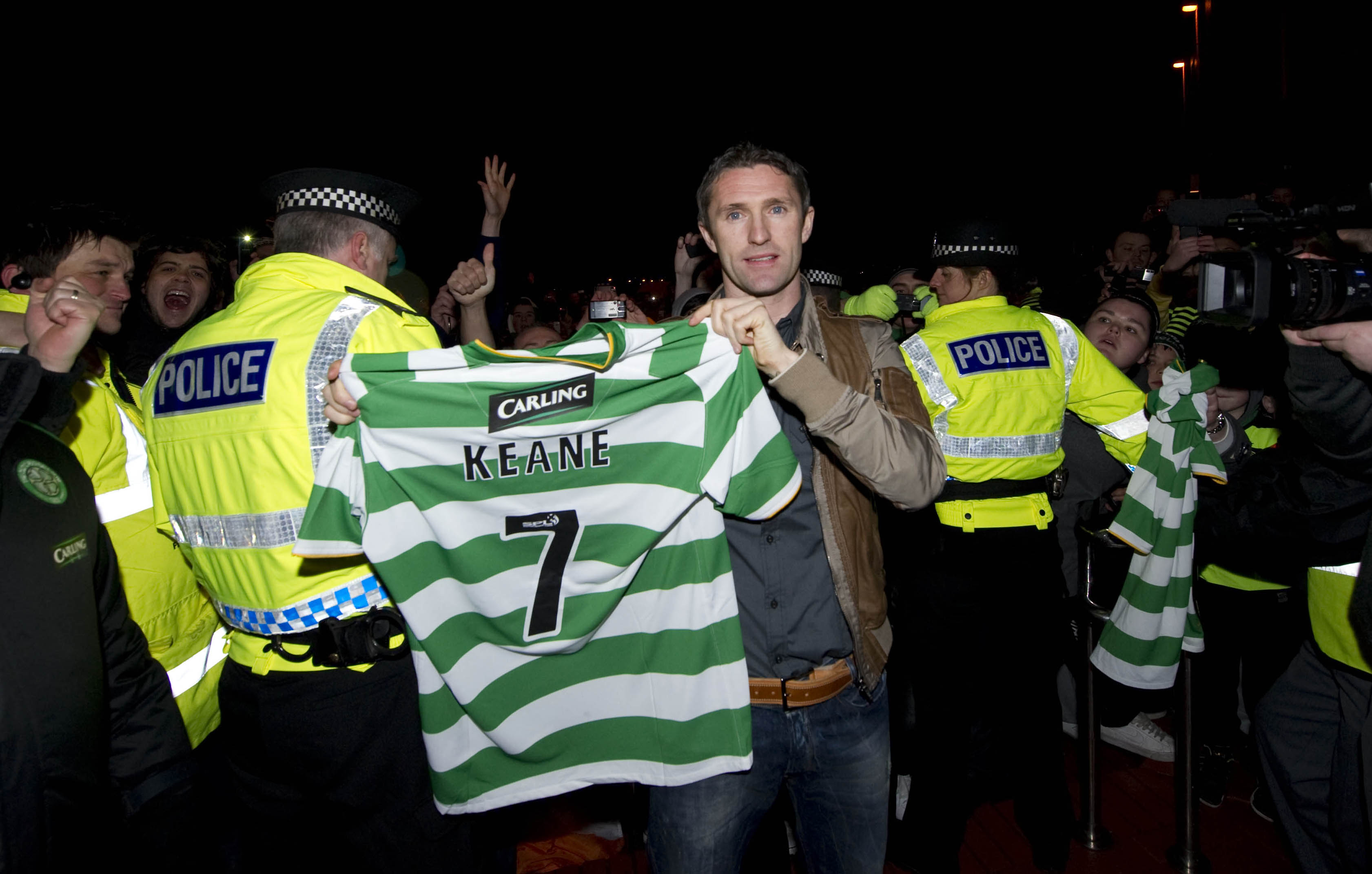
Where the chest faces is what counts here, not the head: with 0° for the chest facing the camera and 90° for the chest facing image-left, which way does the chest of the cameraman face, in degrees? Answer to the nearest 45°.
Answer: approximately 90°

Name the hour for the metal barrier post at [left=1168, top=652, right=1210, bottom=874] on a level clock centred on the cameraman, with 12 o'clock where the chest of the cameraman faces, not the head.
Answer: The metal barrier post is roughly at 2 o'clock from the cameraman.

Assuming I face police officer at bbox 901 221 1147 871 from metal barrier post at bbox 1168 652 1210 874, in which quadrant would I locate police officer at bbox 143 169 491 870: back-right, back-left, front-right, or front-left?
front-left

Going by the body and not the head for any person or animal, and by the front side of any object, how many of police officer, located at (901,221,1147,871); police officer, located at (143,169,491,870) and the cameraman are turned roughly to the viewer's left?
1

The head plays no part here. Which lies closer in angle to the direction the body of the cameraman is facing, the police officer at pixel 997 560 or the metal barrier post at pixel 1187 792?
the police officer

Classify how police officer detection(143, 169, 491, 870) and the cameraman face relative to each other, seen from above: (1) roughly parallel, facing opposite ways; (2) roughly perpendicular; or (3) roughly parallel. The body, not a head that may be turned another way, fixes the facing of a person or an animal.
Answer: roughly perpendicular

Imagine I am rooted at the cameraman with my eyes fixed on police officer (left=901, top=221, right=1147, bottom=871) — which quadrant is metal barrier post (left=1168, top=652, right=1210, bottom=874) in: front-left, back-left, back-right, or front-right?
front-right

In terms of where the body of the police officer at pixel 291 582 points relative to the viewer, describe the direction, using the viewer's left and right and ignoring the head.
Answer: facing away from the viewer and to the right of the viewer
